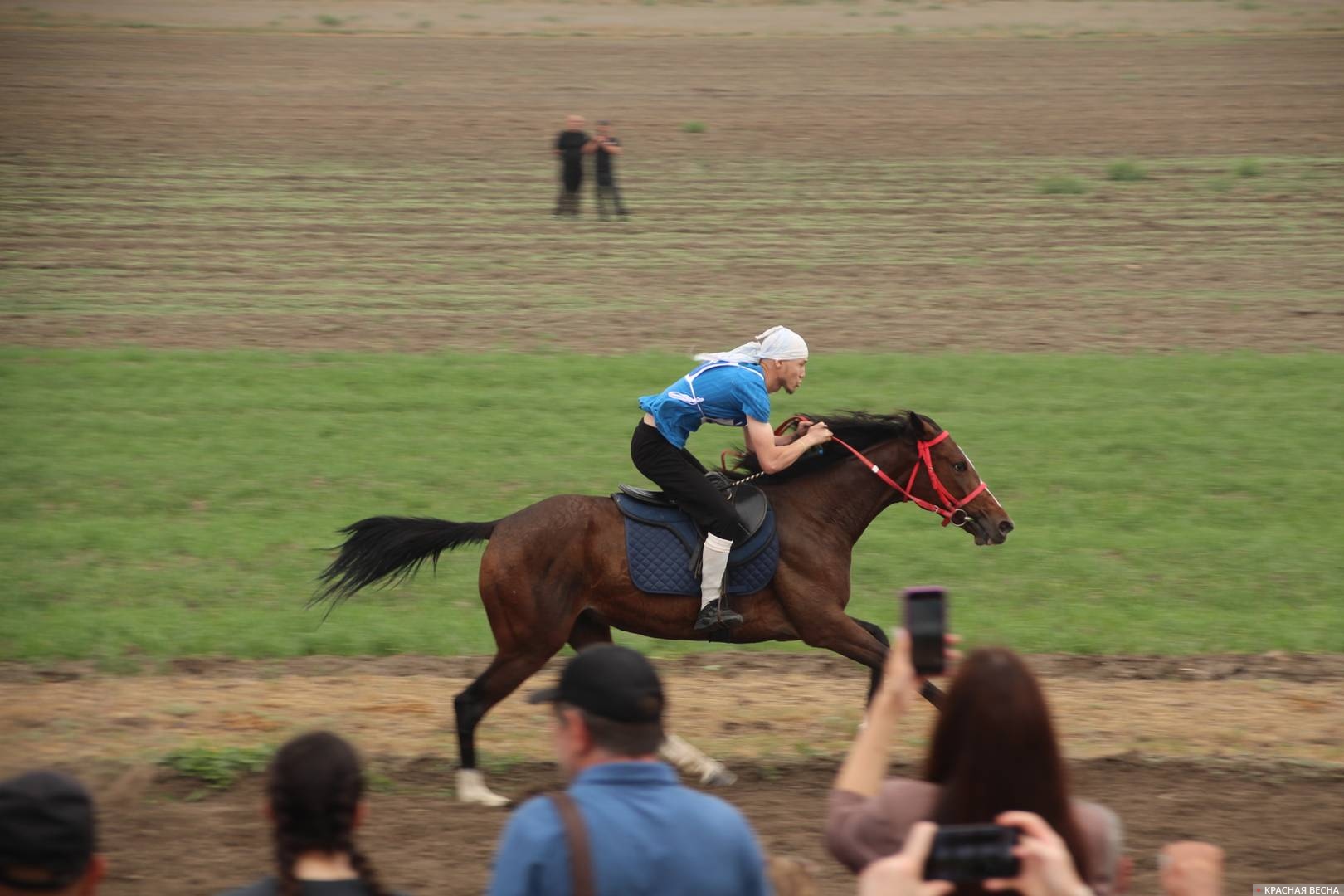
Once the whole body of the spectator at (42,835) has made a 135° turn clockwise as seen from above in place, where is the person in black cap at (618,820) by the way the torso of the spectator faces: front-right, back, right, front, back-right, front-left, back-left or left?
front-left

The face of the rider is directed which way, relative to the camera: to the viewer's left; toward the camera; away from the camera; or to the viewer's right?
to the viewer's right

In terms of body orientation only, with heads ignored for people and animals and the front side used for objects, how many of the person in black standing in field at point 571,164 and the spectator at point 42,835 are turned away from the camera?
1

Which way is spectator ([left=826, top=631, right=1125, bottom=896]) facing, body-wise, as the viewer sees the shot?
away from the camera

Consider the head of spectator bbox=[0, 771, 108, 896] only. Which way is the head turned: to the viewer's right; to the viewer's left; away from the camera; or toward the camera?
away from the camera

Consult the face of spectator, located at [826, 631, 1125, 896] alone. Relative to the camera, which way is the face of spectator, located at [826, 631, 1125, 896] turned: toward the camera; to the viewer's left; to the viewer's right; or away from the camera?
away from the camera

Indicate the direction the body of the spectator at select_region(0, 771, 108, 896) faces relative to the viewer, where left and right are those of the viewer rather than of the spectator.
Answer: facing away from the viewer

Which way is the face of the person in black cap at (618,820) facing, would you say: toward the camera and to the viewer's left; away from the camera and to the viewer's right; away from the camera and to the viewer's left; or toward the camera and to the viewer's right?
away from the camera and to the viewer's left

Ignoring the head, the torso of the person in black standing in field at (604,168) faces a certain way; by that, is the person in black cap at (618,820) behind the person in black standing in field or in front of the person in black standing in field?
in front

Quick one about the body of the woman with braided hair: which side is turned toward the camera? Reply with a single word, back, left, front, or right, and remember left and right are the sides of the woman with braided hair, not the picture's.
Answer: back

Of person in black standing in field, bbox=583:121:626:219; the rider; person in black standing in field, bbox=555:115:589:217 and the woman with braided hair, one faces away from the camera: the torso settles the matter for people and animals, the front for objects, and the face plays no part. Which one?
the woman with braided hair

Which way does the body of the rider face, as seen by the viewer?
to the viewer's right
